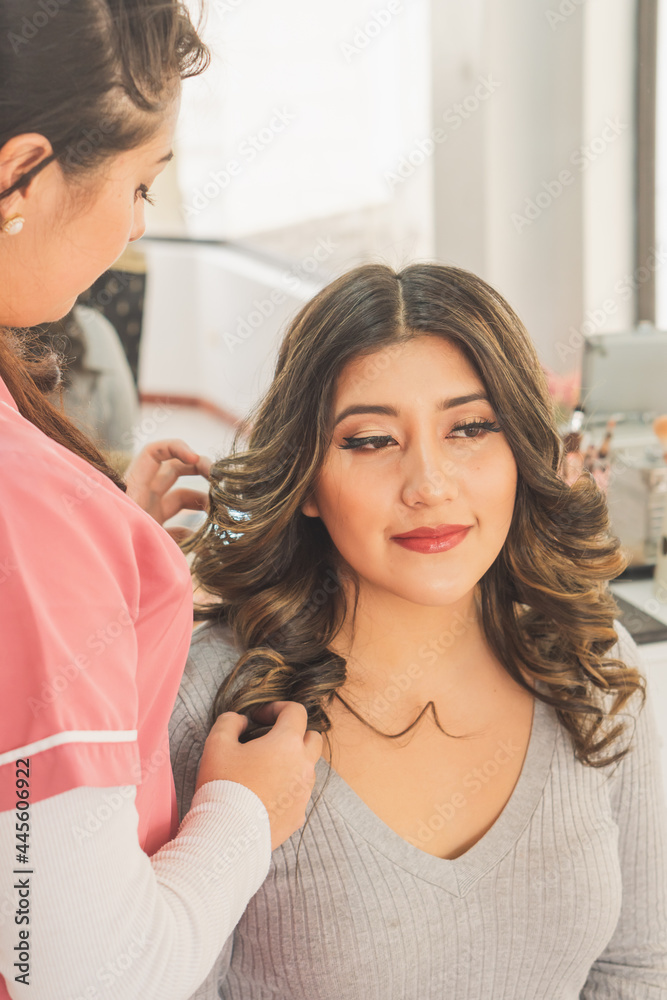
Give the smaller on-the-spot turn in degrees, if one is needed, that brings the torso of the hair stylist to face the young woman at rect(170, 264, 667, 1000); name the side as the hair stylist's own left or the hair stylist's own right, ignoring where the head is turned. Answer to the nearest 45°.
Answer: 0° — they already face them

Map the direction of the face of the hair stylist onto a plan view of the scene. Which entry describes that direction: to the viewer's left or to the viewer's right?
to the viewer's right

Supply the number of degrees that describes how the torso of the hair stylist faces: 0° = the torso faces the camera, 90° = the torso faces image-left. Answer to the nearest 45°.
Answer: approximately 225°
